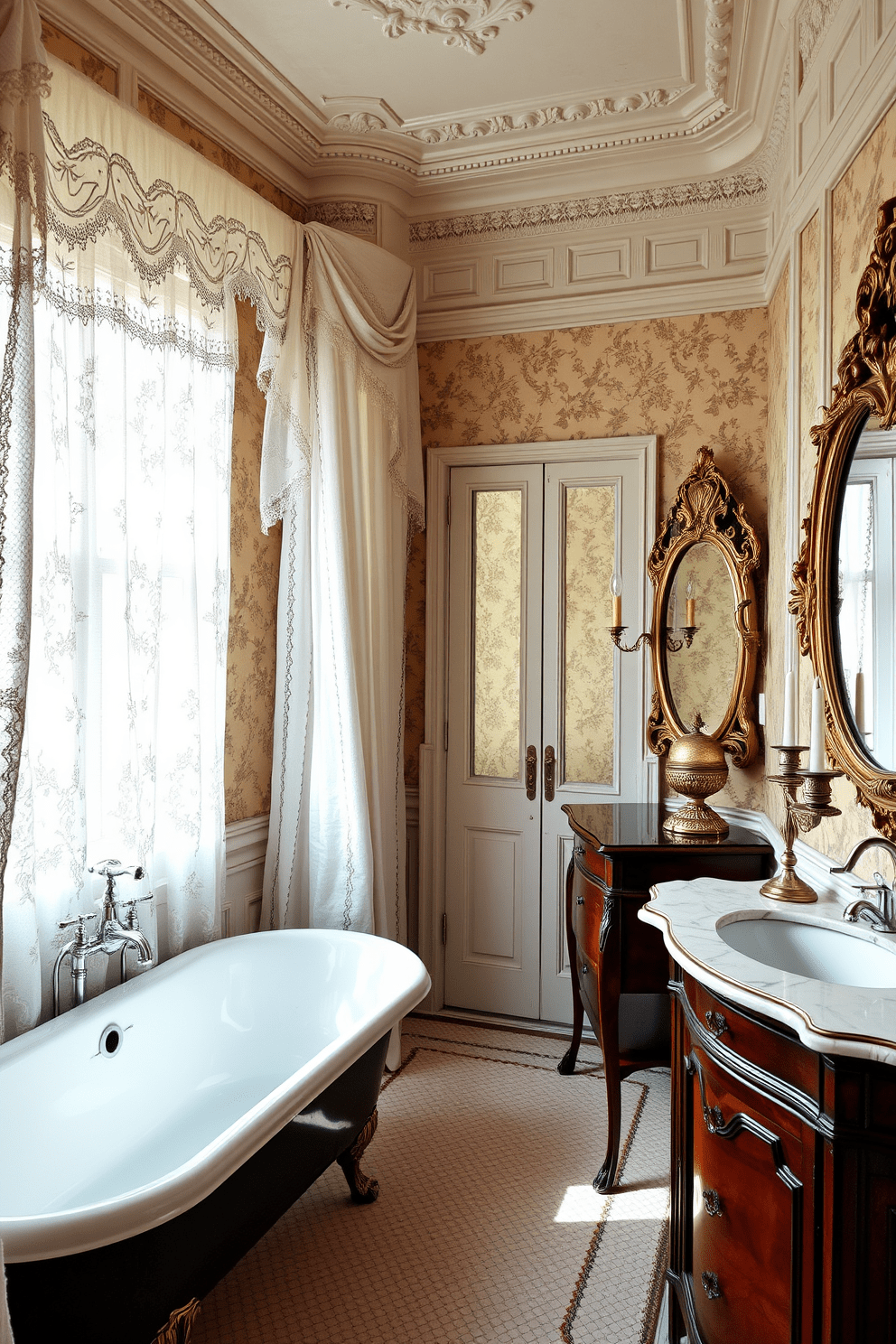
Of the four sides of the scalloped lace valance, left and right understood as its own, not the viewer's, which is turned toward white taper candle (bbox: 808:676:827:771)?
front

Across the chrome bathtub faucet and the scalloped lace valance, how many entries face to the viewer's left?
0

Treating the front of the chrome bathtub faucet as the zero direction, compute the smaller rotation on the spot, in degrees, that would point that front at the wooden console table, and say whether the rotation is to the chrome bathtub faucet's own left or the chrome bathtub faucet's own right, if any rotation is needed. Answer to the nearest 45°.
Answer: approximately 45° to the chrome bathtub faucet's own left

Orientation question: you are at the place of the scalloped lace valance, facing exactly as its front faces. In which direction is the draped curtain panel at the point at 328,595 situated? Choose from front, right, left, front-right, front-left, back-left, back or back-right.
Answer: left

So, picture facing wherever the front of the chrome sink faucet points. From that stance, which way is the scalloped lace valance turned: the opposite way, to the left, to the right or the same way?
the opposite way

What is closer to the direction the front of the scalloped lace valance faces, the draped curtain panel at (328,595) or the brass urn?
the brass urn

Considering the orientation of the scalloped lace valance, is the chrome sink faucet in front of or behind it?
in front

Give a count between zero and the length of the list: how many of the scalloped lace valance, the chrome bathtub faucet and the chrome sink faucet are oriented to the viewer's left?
1

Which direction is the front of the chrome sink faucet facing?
to the viewer's left
